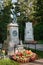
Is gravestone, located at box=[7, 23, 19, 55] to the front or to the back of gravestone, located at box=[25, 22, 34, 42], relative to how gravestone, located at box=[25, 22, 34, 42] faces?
to the front

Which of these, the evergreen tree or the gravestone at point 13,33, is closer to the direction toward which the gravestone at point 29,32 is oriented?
the gravestone

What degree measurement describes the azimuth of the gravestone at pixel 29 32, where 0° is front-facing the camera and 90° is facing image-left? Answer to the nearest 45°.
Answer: approximately 0°

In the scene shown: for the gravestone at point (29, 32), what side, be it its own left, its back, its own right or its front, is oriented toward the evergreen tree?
back
